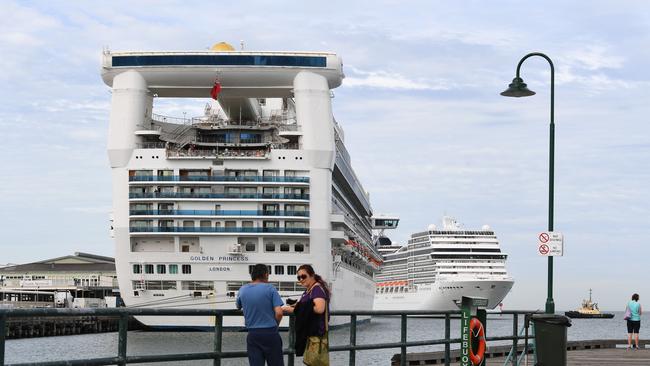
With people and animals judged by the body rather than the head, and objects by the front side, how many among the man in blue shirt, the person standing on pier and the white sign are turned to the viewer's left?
0

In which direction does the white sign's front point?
toward the camera

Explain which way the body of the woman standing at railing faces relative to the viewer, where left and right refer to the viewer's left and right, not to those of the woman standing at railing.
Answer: facing to the left of the viewer

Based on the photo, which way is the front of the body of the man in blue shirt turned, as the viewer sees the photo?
away from the camera

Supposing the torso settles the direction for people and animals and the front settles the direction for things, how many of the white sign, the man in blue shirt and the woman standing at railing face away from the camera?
1

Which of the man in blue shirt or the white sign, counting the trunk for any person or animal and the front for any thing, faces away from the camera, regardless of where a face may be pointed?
the man in blue shirt

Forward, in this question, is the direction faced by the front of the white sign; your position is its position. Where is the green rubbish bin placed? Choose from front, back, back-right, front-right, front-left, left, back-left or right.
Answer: front

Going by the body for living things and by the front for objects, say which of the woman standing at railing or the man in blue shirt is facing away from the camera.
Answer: the man in blue shirt

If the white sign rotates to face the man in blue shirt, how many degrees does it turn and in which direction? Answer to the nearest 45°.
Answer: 0° — it already faces them

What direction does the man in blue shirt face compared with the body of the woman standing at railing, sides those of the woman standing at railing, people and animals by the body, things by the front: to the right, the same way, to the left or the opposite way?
to the right
